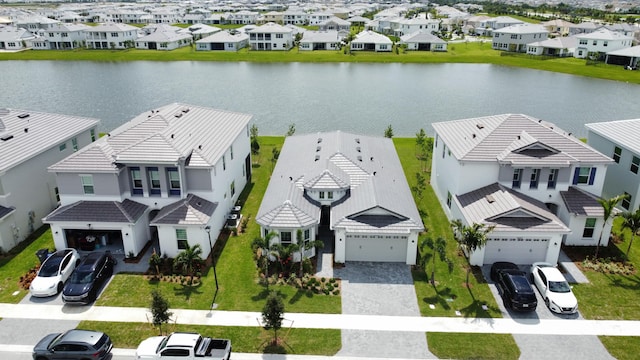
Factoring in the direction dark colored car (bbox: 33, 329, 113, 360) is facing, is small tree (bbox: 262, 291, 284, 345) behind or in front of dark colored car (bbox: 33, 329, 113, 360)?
behind

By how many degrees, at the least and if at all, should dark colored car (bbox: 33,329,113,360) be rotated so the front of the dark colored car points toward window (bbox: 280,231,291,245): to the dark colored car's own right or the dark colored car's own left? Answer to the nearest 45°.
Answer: approximately 135° to the dark colored car's own right

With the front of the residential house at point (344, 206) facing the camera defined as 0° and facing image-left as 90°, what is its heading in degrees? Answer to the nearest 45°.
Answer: approximately 0°

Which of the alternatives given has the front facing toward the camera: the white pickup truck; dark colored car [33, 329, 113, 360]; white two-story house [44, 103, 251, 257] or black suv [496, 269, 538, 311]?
the white two-story house

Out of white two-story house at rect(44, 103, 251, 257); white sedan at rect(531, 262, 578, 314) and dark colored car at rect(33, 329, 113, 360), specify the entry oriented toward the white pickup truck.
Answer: the white two-story house

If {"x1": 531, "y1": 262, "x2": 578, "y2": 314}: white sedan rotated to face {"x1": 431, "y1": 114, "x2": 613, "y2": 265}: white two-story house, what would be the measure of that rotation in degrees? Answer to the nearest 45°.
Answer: approximately 135° to its left

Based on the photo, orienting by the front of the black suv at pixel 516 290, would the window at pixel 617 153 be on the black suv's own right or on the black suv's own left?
on the black suv's own right

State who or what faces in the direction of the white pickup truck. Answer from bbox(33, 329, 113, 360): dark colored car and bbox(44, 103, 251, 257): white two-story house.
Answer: the white two-story house
